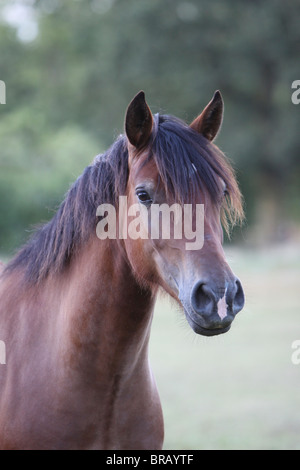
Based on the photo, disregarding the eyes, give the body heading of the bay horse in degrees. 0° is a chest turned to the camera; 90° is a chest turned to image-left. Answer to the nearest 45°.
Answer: approximately 315°
